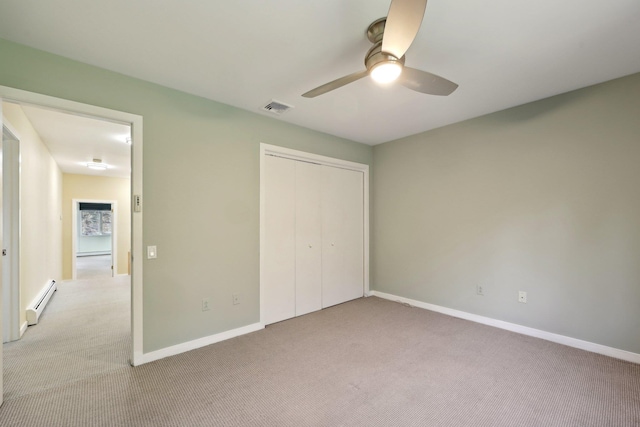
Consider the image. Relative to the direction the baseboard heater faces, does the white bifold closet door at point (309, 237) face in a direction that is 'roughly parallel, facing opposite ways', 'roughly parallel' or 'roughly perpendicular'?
roughly perpendicular

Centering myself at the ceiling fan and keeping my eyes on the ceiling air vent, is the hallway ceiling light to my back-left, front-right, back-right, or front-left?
front-left

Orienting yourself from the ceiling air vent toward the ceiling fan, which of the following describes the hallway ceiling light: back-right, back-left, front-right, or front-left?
back-right

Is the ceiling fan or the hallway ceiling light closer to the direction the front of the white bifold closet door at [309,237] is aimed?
the ceiling fan

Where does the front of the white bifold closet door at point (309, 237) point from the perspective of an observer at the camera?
facing the viewer and to the right of the viewer

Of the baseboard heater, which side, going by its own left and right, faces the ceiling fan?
right

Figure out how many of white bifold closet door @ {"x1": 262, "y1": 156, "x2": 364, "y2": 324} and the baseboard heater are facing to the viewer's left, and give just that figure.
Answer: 0

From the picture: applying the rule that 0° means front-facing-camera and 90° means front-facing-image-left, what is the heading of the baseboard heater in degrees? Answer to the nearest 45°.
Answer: approximately 270°

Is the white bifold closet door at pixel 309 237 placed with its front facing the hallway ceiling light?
no

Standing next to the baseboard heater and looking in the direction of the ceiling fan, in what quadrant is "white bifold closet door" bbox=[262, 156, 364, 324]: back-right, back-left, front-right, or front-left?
front-left

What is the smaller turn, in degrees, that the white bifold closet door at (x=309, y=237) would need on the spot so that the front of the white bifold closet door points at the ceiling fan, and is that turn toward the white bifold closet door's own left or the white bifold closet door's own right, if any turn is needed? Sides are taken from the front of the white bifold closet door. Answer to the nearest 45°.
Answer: approximately 45° to the white bifold closet door's own right

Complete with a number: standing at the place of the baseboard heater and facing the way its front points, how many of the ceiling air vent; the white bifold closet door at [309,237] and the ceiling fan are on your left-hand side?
0

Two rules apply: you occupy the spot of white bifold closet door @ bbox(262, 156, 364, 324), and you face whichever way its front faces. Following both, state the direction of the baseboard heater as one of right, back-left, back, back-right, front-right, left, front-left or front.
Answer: back-right

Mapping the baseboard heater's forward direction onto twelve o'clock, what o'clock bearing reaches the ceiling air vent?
The ceiling air vent is roughly at 2 o'clock from the baseboard heater.
